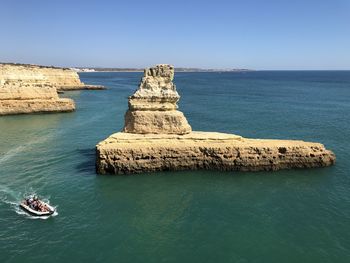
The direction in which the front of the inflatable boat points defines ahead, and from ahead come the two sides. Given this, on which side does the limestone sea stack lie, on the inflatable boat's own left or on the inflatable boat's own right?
on the inflatable boat's own left

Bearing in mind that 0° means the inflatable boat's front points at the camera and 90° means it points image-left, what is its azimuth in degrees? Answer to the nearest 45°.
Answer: approximately 315°

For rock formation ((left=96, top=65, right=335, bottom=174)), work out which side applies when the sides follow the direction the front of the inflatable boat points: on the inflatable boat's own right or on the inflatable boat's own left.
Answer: on the inflatable boat's own left
